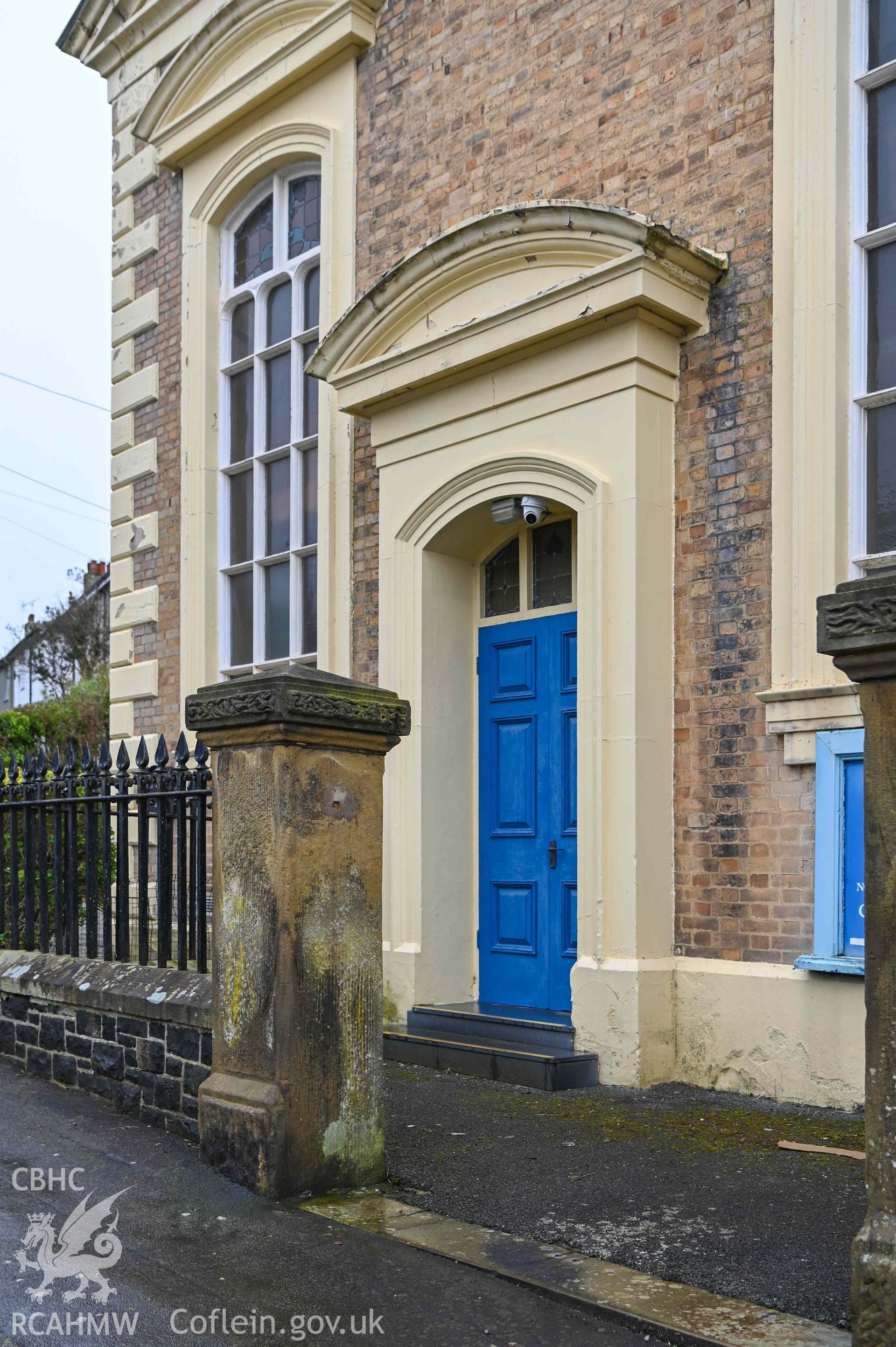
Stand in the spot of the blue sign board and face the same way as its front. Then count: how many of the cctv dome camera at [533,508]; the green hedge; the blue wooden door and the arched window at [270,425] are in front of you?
0

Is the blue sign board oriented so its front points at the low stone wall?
no

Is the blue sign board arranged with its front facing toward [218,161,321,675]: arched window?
no

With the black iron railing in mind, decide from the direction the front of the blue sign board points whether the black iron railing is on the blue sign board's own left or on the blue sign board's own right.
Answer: on the blue sign board's own right

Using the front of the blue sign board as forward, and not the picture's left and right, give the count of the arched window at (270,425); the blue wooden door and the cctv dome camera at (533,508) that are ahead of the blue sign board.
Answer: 0

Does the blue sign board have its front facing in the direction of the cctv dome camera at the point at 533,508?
no

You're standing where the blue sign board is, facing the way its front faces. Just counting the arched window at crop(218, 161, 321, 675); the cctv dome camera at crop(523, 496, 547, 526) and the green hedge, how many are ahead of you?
0

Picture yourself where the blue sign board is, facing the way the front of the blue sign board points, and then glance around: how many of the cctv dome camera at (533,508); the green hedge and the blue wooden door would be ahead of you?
0

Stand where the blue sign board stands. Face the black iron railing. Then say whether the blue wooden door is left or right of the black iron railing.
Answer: right

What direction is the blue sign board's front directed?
toward the camera
